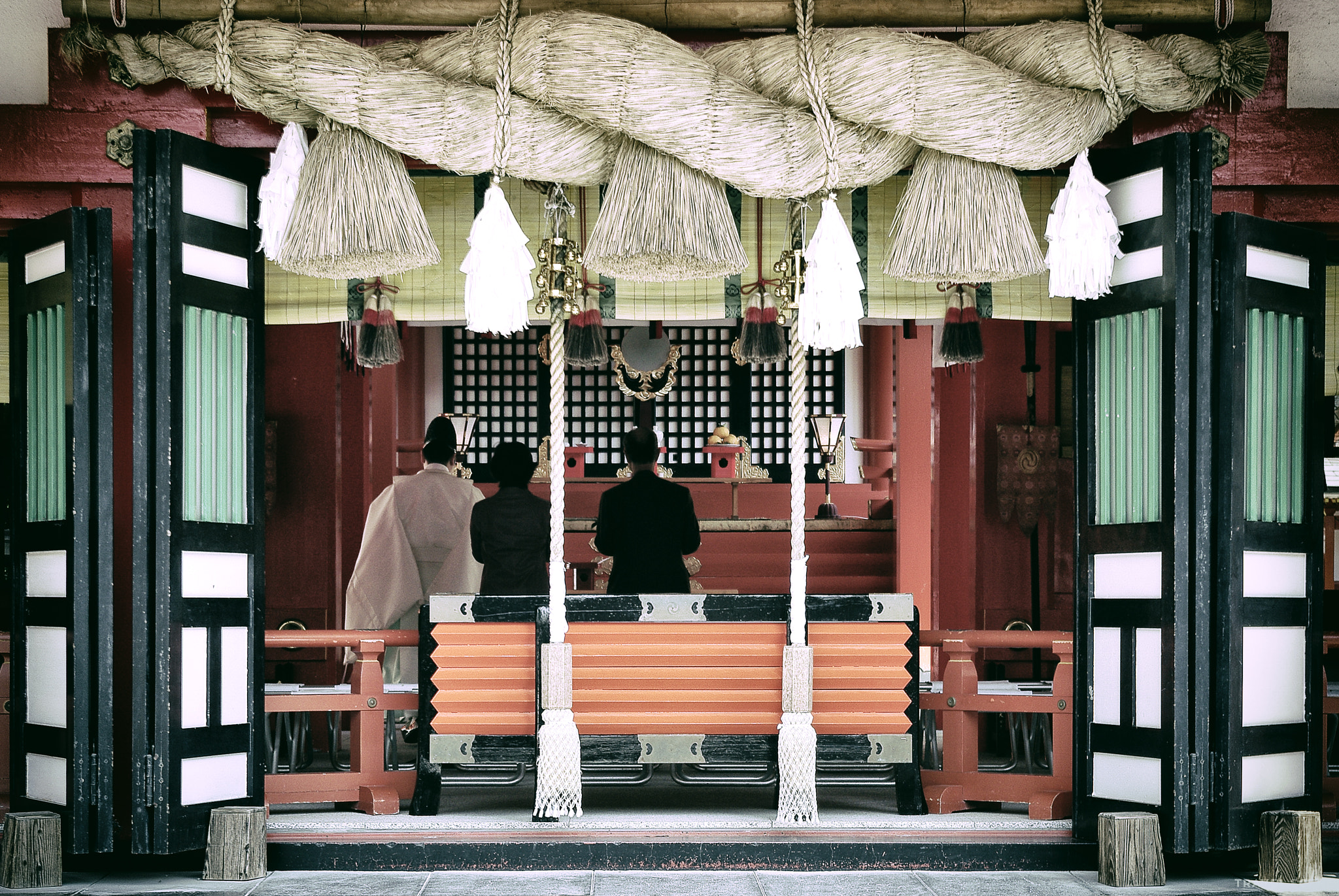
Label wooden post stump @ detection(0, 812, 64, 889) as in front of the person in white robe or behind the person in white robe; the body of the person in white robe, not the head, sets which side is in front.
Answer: behind

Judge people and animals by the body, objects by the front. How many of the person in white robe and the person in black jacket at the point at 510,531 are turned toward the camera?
0

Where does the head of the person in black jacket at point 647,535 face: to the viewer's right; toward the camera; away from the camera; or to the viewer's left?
away from the camera

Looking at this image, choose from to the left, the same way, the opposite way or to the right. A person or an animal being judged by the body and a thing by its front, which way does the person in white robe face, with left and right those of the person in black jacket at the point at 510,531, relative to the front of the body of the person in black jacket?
the same way

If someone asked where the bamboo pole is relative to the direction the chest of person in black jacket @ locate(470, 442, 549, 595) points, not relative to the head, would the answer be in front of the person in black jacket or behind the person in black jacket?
behind

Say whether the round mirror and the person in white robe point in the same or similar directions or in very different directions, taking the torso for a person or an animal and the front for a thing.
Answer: very different directions

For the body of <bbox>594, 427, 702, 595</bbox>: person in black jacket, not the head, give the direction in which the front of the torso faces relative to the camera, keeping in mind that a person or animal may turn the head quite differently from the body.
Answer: away from the camera

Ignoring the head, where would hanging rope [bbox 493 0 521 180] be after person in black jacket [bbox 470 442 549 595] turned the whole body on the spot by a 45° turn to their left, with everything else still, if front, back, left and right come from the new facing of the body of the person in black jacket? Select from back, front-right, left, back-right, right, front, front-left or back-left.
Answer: back-left

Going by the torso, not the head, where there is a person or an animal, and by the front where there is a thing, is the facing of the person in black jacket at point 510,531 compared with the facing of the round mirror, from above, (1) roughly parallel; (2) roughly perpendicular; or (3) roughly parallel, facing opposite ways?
roughly parallel, facing opposite ways

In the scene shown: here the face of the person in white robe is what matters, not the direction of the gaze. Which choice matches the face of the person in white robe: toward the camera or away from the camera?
away from the camera

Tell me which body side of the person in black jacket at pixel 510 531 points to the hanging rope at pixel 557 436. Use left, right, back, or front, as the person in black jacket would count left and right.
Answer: back

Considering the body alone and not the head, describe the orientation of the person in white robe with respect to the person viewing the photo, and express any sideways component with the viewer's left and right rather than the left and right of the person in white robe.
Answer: facing away from the viewer

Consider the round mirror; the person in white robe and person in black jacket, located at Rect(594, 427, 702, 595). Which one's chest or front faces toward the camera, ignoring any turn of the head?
the round mirror

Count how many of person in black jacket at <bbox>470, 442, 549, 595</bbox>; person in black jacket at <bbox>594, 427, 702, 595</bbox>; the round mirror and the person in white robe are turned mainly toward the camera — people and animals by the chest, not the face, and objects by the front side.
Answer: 1

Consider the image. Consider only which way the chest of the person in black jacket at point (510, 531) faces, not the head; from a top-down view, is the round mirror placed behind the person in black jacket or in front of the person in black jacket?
in front

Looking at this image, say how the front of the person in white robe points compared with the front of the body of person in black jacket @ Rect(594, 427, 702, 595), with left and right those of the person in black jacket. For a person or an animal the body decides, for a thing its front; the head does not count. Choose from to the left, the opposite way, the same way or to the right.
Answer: the same way

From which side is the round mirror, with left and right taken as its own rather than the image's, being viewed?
front

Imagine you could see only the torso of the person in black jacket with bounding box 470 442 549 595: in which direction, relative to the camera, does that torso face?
away from the camera

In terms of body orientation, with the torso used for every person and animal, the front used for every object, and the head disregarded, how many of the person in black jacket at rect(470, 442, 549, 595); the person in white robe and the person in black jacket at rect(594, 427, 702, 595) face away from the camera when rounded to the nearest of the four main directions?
3

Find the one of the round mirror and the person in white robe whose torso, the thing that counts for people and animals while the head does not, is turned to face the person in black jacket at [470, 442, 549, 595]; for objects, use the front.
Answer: the round mirror

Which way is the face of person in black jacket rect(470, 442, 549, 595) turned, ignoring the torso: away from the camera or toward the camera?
away from the camera

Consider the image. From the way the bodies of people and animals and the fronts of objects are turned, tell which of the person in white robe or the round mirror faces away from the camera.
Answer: the person in white robe
